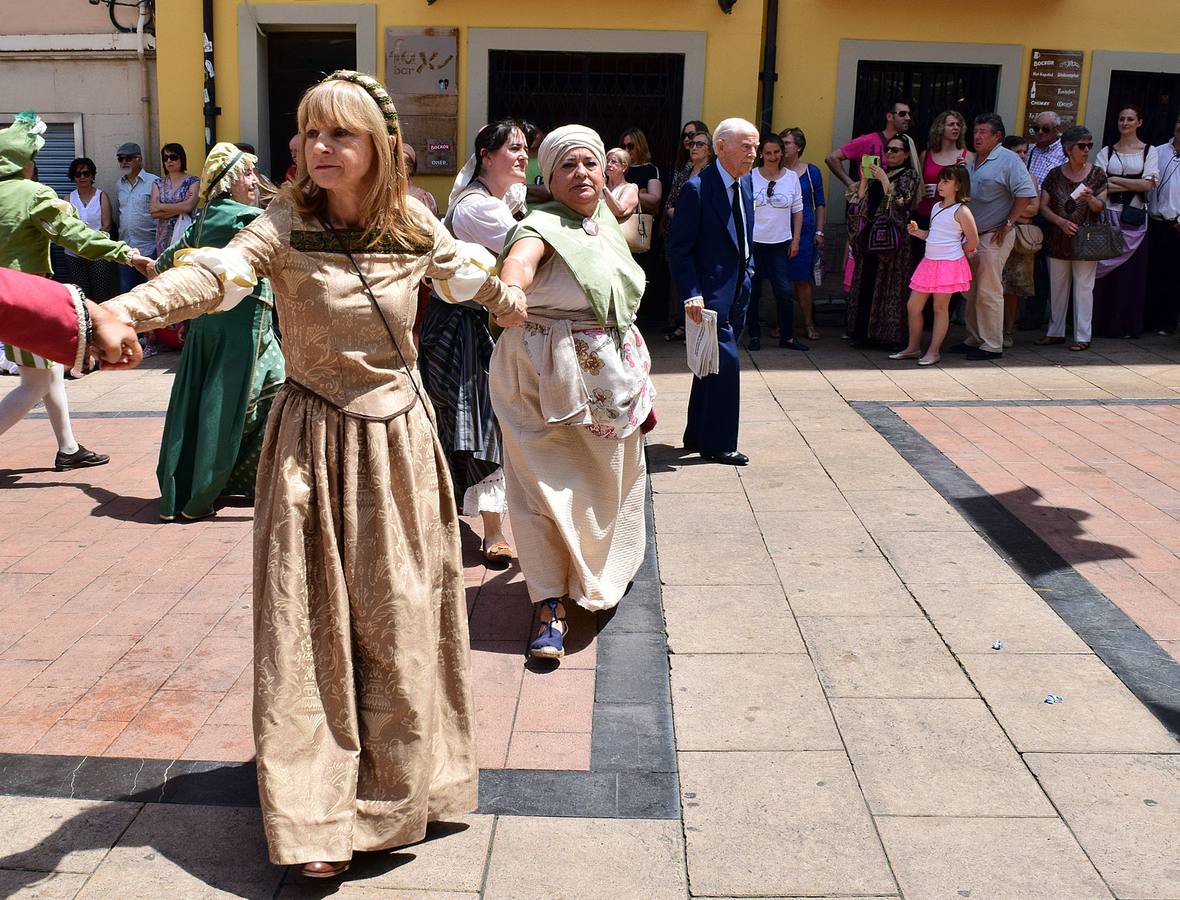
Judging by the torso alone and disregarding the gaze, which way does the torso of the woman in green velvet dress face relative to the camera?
to the viewer's right

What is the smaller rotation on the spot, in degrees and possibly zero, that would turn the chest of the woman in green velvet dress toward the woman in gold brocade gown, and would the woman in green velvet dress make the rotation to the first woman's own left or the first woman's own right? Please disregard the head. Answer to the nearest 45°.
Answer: approximately 90° to the first woman's own right

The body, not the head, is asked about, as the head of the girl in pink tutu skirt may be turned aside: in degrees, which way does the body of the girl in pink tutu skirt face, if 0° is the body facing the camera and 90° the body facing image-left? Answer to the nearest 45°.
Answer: approximately 45°

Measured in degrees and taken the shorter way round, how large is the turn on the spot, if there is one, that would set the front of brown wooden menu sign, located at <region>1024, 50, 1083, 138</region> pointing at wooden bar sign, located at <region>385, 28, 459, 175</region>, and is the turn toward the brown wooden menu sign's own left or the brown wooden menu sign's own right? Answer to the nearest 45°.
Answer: approximately 90° to the brown wooden menu sign's own right

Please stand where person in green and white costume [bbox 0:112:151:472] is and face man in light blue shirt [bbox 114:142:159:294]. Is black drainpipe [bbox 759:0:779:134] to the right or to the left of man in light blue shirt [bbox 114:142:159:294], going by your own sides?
right

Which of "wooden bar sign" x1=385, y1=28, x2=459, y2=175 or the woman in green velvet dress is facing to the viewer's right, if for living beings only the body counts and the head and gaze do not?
the woman in green velvet dress
